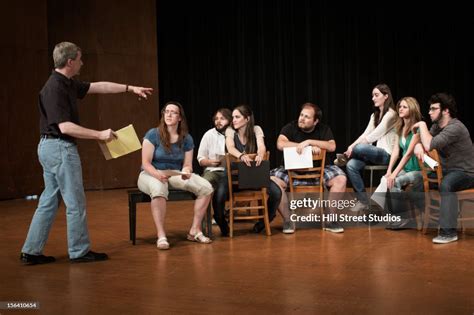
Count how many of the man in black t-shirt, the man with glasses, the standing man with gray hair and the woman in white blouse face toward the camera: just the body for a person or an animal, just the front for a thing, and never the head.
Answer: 1

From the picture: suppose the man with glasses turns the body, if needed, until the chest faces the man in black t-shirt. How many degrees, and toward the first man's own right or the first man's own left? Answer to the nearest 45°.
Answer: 0° — they already face them

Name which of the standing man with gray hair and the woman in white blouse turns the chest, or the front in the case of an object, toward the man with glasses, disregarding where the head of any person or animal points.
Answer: the standing man with gray hair

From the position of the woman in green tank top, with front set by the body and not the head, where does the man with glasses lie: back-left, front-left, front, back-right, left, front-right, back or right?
left

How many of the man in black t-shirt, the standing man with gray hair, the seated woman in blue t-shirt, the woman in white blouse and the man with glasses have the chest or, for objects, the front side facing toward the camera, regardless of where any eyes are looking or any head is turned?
2

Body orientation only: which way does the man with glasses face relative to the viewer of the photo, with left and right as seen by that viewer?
facing to the left of the viewer

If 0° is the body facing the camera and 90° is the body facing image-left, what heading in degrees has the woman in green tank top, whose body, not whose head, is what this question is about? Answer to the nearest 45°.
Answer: approximately 45°

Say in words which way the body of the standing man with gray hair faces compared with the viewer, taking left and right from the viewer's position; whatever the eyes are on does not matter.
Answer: facing to the right of the viewer

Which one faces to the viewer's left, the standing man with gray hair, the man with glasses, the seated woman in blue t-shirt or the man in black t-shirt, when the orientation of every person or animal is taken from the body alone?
the man with glasses

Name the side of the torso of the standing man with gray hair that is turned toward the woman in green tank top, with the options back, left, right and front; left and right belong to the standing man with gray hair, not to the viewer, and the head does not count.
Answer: front

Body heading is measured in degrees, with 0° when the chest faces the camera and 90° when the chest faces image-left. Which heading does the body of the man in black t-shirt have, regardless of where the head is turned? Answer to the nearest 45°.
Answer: approximately 0°

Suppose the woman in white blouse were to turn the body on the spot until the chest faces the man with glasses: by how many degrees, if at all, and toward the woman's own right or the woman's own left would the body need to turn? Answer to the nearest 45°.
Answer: approximately 135° to the woman's own left

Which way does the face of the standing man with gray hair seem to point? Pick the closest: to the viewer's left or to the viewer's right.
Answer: to the viewer's right

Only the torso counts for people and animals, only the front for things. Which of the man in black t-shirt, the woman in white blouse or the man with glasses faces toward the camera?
the man in black t-shirt

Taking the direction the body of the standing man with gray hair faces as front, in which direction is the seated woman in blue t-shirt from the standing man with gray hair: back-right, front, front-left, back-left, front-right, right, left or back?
front-left

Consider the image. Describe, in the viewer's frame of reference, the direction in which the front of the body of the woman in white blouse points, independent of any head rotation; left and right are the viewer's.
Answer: facing to the left of the viewer
